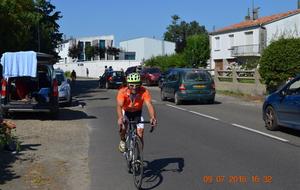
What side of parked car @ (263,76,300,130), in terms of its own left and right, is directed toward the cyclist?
left

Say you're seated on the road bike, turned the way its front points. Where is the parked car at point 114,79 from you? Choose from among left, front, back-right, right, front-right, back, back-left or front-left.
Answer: back

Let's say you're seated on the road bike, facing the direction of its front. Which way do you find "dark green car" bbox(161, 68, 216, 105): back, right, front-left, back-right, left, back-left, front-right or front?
back

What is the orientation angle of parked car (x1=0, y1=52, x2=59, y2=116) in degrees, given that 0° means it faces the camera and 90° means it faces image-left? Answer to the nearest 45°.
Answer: approximately 180°

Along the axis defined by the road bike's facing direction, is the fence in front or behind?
behind

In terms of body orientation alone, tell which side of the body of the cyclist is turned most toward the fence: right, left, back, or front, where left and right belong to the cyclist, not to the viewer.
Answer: back

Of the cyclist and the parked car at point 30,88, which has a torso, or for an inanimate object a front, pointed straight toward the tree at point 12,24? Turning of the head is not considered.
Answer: the parked car

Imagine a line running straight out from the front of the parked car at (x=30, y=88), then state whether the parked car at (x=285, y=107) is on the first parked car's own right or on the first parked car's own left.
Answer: on the first parked car's own right

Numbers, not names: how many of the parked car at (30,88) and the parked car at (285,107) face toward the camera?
0

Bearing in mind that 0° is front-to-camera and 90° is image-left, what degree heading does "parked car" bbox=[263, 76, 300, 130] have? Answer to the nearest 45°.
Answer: approximately 135°

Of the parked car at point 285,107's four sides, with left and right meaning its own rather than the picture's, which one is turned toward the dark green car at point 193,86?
front

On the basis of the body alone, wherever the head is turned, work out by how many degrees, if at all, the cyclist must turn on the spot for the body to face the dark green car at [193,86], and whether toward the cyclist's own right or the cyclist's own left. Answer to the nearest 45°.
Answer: approximately 180°

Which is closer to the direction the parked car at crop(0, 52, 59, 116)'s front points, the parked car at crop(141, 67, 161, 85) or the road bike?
the parked car

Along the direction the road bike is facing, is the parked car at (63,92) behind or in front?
behind

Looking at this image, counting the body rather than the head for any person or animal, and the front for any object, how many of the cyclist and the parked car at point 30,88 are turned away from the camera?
1

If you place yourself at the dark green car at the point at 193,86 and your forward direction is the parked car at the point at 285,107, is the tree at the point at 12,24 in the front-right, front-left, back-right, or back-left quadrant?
back-right
